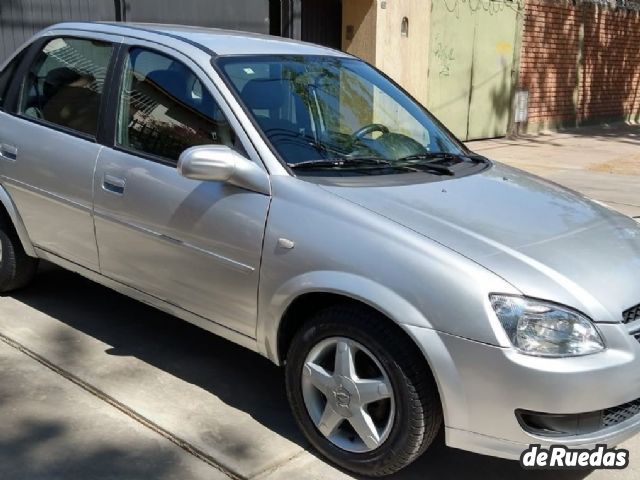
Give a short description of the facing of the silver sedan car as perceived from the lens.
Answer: facing the viewer and to the right of the viewer
